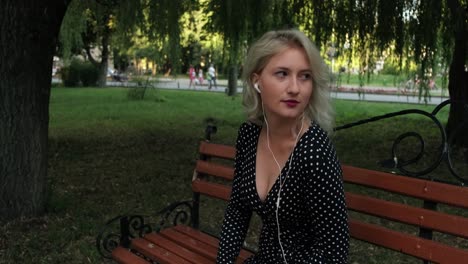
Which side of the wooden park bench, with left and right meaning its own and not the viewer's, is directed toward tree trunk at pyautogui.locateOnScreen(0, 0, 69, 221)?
right

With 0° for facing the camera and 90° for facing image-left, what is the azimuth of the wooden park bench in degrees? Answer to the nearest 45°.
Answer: approximately 45°

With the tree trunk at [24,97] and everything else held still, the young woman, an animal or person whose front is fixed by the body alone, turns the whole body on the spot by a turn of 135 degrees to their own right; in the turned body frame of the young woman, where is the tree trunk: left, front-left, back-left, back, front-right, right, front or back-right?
front-left

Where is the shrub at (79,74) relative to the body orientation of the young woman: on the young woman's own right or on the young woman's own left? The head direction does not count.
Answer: on the young woman's own right

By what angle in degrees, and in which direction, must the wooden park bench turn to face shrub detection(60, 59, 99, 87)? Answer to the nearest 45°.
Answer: approximately 90° to its right

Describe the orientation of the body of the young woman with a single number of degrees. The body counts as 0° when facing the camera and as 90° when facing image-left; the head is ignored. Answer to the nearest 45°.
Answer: approximately 45°
